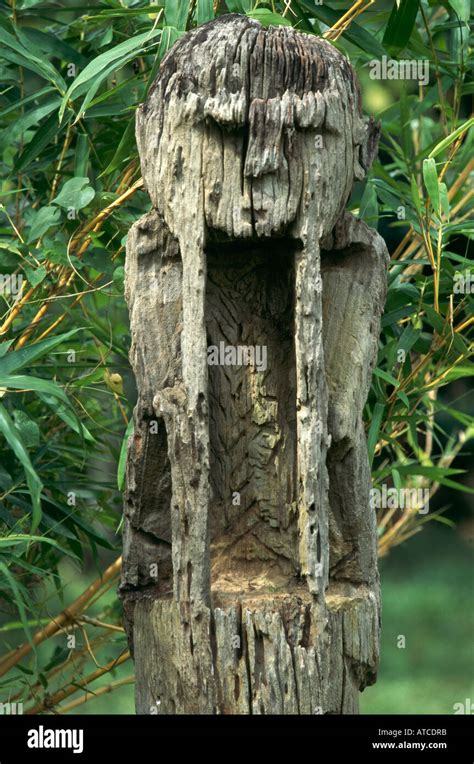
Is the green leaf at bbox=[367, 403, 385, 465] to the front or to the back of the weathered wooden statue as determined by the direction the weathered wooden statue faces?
to the back

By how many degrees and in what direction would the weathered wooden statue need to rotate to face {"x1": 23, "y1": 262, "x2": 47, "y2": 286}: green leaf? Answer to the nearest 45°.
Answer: approximately 135° to its right

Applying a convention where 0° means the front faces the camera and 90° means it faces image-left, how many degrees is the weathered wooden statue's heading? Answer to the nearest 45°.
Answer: approximately 0°
